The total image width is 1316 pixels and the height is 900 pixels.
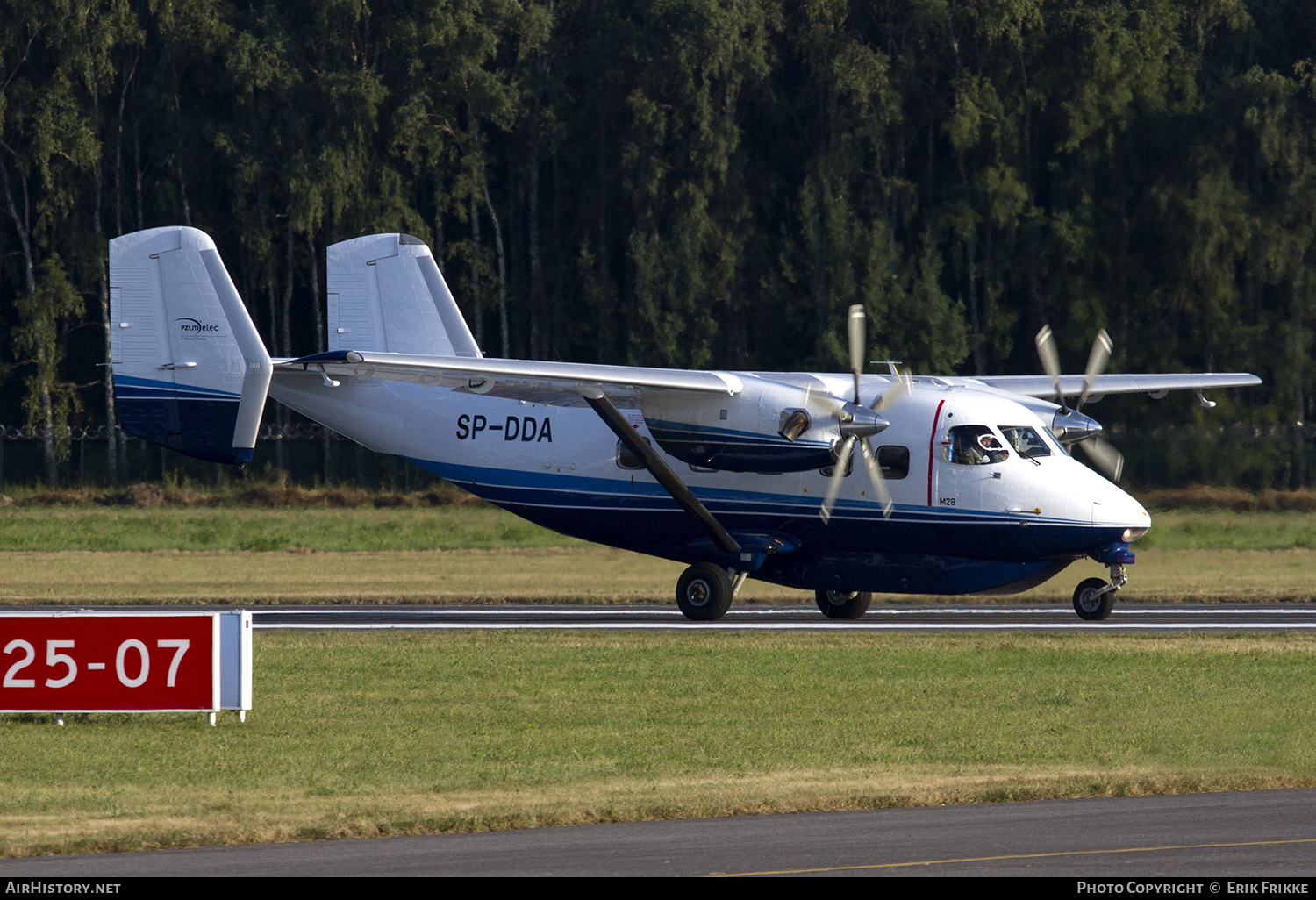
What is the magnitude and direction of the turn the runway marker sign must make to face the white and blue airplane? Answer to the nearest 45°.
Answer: approximately 135° to its left

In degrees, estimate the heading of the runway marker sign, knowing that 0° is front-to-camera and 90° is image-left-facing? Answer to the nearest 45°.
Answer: approximately 0°

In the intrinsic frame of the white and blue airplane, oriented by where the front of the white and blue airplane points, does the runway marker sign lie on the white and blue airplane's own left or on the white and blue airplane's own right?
on the white and blue airplane's own right

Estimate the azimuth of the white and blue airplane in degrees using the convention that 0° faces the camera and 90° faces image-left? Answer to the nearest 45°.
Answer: approximately 315°
